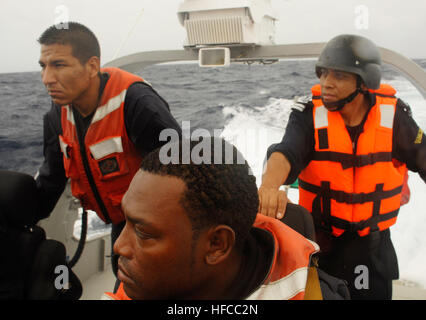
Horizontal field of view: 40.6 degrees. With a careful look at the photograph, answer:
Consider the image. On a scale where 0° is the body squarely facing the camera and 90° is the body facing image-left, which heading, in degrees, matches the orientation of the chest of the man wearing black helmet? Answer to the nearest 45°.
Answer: approximately 0°

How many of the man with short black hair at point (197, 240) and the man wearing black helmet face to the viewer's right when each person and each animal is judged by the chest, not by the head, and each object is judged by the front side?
0

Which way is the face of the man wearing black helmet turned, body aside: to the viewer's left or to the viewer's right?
to the viewer's left

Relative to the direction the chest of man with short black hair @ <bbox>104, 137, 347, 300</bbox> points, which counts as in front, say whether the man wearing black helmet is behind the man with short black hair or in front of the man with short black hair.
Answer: behind

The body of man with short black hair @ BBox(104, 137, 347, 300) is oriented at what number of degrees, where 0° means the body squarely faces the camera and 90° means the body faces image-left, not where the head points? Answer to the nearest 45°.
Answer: approximately 45°

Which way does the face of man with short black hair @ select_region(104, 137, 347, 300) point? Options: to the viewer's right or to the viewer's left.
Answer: to the viewer's left

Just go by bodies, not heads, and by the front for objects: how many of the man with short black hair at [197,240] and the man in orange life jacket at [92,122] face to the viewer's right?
0

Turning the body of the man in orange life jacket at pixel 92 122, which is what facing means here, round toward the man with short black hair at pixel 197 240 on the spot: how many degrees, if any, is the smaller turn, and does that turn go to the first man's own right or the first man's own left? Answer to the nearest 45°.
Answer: approximately 45° to the first man's own left
